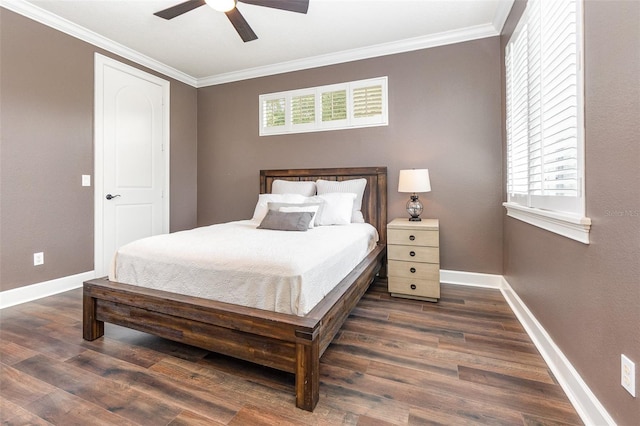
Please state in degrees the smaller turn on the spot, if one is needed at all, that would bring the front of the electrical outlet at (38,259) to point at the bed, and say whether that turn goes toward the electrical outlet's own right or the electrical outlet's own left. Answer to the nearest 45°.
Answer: approximately 45° to the electrical outlet's own right

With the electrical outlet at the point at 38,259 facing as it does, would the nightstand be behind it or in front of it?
in front

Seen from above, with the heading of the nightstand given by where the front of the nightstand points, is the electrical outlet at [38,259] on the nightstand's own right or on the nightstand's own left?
on the nightstand's own right

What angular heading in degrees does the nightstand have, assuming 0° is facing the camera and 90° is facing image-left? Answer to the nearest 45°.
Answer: approximately 0°

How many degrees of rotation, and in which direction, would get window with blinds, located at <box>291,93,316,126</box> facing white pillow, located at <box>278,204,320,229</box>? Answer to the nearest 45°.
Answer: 0° — it already faces it

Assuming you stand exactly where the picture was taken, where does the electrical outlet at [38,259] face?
facing the viewer and to the right of the viewer
